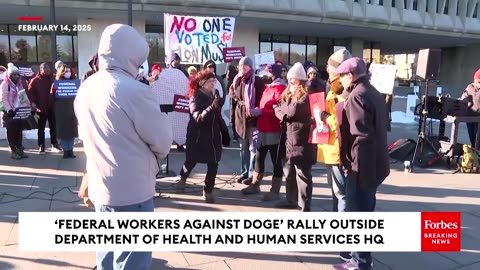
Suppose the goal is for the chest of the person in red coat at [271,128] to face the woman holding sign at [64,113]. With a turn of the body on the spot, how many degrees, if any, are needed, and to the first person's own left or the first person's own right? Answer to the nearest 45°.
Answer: approximately 45° to the first person's own right

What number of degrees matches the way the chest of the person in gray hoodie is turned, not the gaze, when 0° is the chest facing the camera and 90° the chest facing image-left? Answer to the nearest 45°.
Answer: approximately 225°

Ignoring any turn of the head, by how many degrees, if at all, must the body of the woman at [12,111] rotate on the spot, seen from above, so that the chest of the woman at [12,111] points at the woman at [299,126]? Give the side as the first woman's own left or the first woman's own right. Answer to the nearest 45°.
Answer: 0° — they already face them
